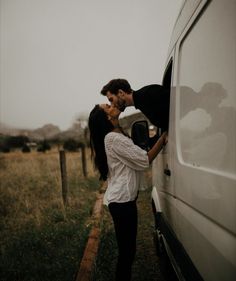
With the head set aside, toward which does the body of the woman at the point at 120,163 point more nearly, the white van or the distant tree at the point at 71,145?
the white van

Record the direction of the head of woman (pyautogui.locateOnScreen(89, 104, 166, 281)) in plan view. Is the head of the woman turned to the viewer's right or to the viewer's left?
to the viewer's right

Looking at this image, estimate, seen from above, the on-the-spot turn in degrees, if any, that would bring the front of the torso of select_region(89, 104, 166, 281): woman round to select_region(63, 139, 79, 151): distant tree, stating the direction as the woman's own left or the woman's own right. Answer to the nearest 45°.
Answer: approximately 90° to the woman's own left

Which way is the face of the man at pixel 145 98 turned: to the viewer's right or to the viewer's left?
to the viewer's left

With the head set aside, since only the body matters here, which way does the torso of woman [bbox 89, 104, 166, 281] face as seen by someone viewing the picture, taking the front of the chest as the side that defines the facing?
to the viewer's right

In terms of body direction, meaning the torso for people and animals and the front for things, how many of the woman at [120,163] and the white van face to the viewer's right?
1

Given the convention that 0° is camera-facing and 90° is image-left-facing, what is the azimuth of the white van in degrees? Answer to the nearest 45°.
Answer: approximately 135°
